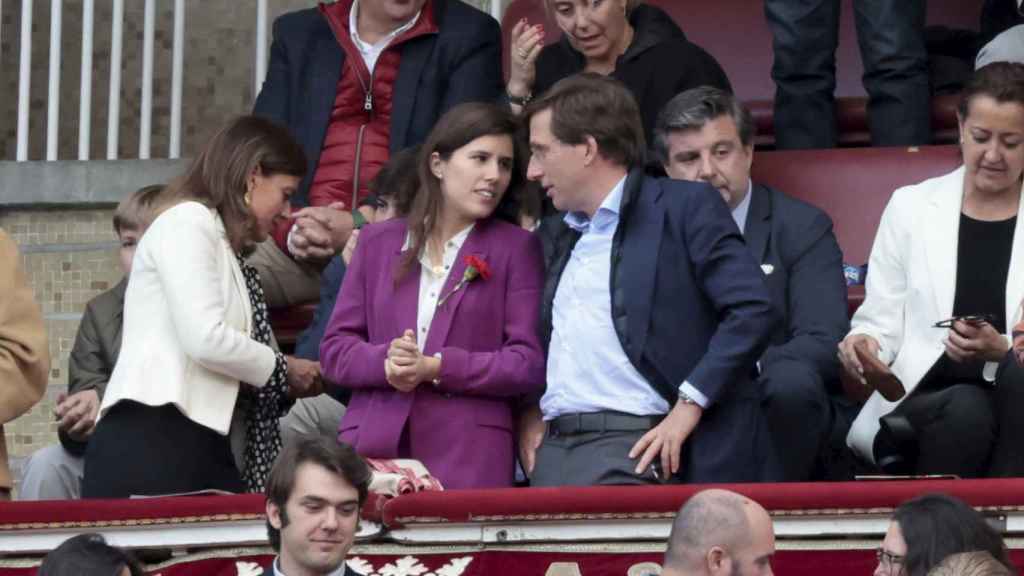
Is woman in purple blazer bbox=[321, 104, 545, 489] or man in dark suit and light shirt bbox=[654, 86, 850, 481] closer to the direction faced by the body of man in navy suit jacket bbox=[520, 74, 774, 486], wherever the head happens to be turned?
the woman in purple blazer

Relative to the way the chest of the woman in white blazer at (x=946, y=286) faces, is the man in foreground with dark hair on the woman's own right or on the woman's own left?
on the woman's own right

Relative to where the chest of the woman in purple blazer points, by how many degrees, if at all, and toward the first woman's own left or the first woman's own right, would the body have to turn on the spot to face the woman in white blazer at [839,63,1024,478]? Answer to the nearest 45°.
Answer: approximately 90° to the first woman's own left

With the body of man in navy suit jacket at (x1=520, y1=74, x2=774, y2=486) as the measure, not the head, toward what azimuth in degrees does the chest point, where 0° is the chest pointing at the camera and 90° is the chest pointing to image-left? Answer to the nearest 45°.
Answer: approximately 45°

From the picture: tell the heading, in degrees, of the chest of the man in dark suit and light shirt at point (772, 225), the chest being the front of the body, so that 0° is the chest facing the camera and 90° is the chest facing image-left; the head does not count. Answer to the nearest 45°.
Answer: approximately 45°

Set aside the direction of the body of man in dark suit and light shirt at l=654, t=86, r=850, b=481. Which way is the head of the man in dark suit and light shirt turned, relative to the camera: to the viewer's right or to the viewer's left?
to the viewer's left

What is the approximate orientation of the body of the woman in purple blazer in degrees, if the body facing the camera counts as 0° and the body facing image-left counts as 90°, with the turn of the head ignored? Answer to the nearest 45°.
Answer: approximately 0°

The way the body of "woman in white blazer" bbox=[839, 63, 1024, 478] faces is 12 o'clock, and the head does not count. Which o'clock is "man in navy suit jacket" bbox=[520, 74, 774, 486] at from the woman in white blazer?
The man in navy suit jacket is roughly at 2 o'clock from the woman in white blazer.
